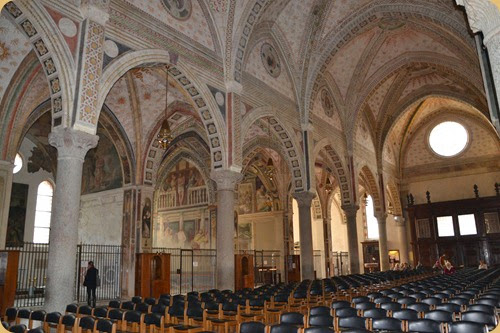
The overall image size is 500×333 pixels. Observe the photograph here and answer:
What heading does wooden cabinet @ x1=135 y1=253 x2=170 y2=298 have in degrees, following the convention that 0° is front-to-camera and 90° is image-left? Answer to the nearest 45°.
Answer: approximately 315°

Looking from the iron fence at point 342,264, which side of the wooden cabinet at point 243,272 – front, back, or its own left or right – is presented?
left

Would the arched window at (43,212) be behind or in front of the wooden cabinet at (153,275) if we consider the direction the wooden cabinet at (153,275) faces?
behind

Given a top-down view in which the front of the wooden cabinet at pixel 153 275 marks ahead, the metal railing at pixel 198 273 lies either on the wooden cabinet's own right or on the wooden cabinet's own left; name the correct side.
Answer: on the wooden cabinet's own left

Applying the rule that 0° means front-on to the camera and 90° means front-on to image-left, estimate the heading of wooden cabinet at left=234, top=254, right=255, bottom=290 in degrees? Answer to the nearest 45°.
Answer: approximately 315°
